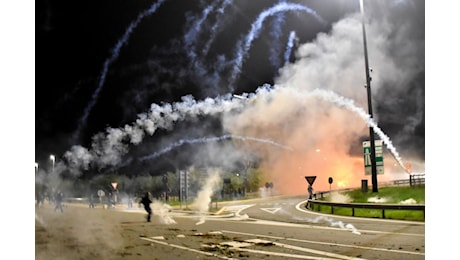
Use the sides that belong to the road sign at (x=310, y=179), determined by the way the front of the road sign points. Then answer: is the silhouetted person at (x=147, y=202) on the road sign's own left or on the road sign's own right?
on the road sign's own right

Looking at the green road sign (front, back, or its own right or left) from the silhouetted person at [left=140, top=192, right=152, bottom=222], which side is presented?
front

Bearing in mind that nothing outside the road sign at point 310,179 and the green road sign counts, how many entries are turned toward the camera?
2

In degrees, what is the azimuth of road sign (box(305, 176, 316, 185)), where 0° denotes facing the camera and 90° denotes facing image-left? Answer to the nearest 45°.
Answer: approximately 0°

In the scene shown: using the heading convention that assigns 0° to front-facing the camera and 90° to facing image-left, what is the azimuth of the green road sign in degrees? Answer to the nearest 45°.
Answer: approximately 0°
